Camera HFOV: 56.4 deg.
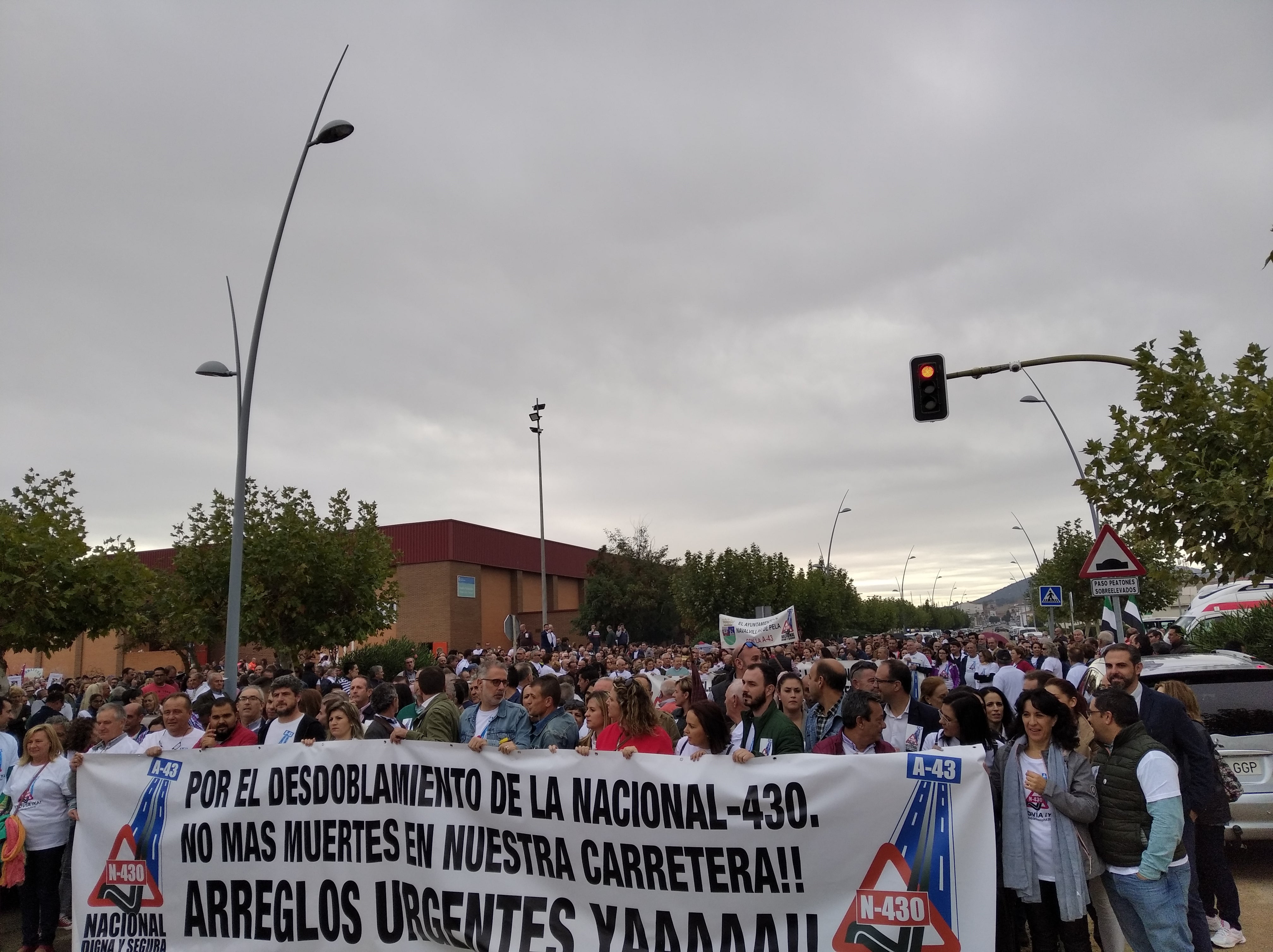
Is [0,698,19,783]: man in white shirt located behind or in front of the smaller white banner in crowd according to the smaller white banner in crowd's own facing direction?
in front

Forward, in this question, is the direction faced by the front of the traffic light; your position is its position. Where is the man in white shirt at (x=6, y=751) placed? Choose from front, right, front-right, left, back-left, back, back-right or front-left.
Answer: front-right

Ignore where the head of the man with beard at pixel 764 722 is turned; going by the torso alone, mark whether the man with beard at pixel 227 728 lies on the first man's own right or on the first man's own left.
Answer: on the first man's own right

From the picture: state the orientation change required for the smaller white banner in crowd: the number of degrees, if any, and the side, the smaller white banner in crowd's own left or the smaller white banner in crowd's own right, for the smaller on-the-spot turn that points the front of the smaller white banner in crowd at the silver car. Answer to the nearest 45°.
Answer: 0° — it already faces it

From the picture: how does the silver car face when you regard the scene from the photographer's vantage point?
facing away from the viewer and to the left of the viewer

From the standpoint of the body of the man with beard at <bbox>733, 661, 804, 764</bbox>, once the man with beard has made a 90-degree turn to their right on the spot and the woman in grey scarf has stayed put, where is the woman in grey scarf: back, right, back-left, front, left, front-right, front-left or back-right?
back

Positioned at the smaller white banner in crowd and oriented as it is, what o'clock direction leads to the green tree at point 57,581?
The green tree is roughly at 3 o'clock from the smaller white banner in crowd.

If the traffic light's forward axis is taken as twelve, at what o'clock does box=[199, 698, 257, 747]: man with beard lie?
The man with beard is roughly at 1 o'clock from the traffic light.
